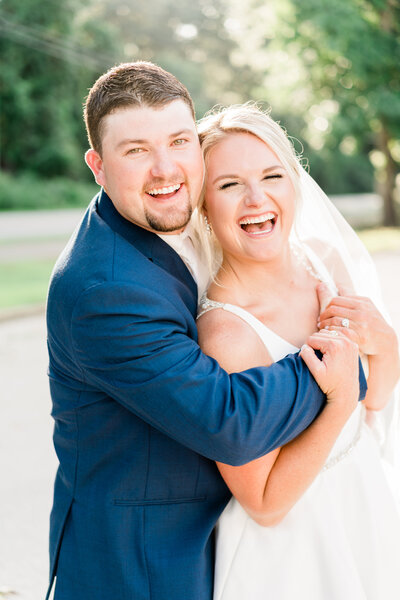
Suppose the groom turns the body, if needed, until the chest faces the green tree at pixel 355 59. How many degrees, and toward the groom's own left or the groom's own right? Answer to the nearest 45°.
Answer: approximately 90° to the groom's own left

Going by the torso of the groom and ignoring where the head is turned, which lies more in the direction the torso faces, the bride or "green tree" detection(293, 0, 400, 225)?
the bride
